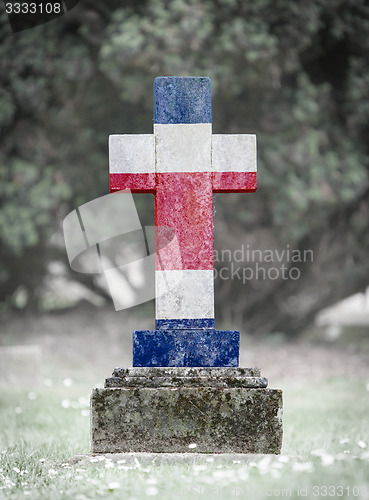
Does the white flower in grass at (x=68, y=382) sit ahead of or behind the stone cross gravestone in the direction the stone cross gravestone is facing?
behind

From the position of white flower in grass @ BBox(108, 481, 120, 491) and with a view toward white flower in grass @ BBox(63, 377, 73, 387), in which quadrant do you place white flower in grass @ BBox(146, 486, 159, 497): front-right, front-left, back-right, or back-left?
back-right

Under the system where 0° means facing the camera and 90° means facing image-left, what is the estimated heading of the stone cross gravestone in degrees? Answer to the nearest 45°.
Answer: approximately 0°
